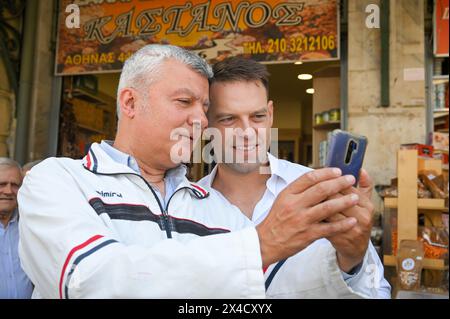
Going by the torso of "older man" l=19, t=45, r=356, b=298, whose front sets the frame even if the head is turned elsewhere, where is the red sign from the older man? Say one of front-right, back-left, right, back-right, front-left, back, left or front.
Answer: left

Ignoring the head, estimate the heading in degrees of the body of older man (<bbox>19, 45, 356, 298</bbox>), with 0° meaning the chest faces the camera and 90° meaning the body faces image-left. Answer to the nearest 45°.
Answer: approximately 315°

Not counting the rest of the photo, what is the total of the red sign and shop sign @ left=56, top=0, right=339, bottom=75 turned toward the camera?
2

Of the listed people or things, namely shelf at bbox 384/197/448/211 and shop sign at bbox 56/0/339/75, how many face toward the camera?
2

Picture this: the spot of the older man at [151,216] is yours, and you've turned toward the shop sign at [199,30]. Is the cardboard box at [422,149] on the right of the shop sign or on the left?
right

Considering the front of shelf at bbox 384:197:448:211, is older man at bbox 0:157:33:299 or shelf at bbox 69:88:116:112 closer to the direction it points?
the older man

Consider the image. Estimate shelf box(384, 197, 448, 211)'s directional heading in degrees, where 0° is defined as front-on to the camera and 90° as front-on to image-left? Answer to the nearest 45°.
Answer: approximately 0°

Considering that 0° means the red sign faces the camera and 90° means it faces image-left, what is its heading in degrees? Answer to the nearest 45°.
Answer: approximately 0°

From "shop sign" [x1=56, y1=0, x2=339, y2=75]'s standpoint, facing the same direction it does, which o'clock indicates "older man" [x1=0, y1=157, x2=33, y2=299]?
The older man is roughly at 1 o'clock from the shop sign.

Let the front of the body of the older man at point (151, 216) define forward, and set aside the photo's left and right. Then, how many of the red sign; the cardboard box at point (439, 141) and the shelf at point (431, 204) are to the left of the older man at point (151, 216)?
3
